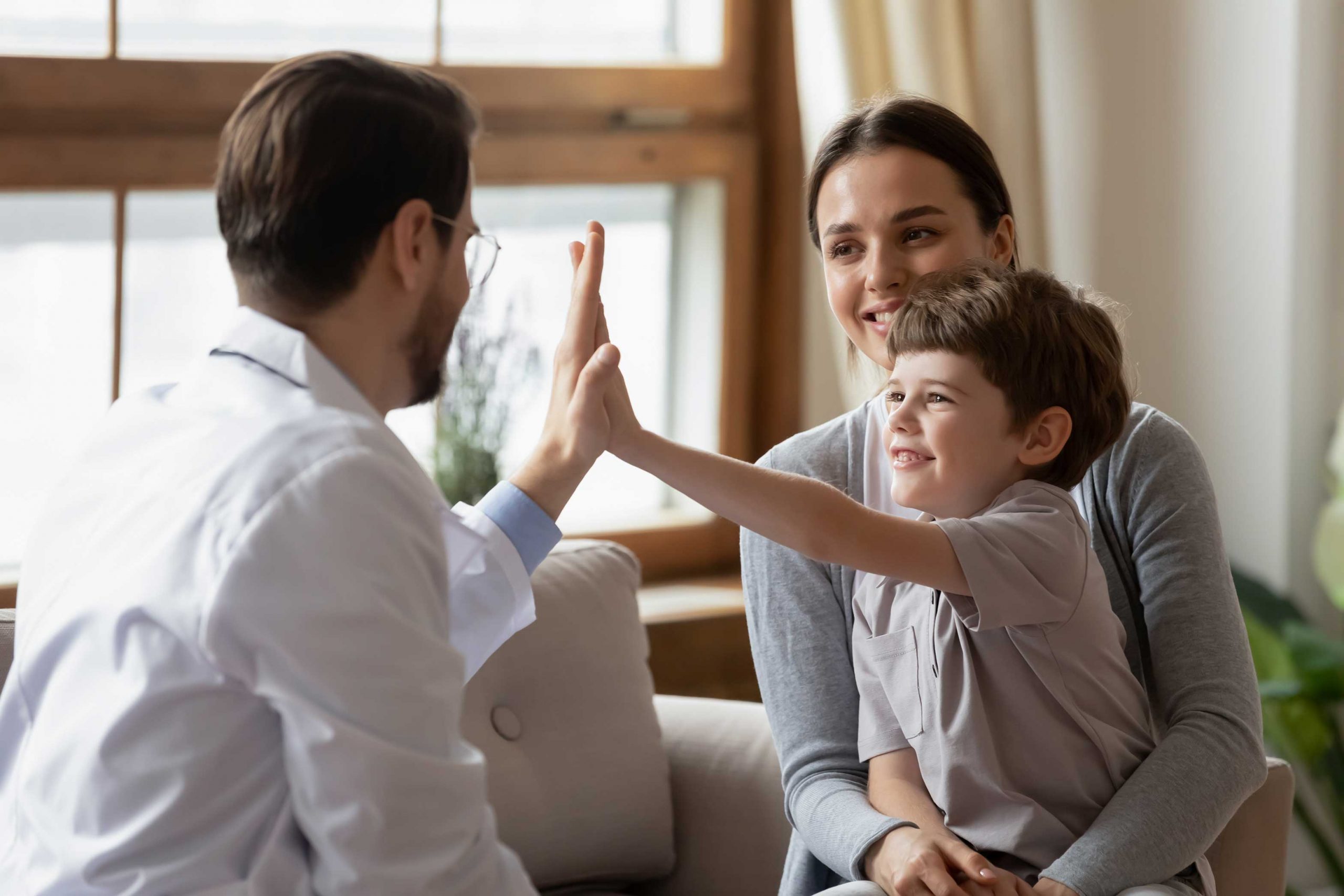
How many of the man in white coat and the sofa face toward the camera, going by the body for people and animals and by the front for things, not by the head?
1

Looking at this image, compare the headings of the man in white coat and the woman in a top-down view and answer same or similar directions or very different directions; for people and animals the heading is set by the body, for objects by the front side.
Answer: very different directions

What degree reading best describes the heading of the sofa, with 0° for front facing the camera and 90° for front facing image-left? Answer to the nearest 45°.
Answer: approximately 0°

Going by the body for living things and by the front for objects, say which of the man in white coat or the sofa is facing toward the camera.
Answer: the sofa

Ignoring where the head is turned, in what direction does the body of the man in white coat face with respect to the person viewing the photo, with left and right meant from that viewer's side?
facing away from the viewer and to the right of the viewer

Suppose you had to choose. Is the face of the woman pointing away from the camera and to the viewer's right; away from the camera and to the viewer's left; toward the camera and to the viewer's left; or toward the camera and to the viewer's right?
toward the camera and to the viewer's left

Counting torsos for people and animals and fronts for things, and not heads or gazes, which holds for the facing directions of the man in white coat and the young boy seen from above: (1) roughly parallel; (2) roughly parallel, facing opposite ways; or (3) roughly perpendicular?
roughly parallel, facing opposite ways

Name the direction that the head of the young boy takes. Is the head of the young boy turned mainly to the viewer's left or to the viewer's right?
to the viewer's left

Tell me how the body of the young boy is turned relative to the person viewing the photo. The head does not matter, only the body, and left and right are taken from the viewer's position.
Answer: facing the viewer and to the left of the viewer
